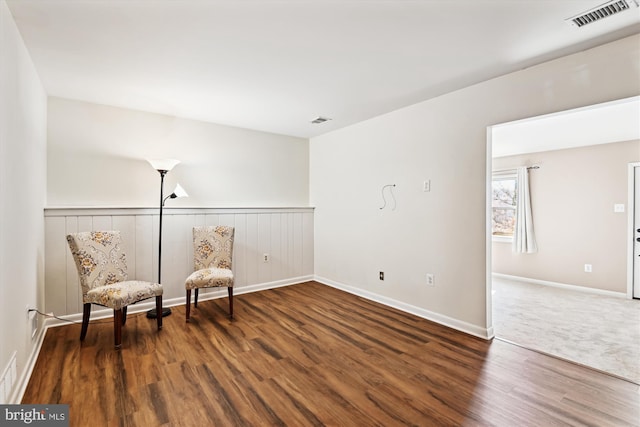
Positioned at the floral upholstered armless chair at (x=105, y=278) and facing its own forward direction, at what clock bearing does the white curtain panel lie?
The white curtain panel is roughly at 11 o'clock from the floral upholstered armless chair.

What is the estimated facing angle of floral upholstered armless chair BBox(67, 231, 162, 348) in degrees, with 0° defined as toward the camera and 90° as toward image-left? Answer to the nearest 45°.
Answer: approximately 315°

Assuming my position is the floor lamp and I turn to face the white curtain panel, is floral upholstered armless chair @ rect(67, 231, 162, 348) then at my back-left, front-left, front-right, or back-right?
back-right
